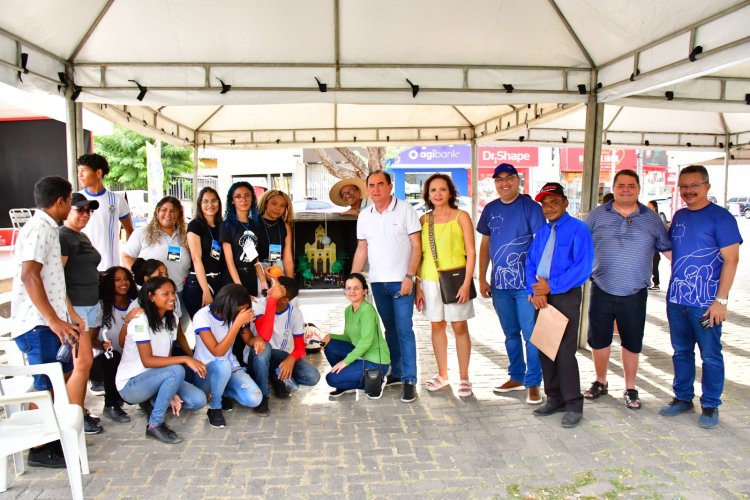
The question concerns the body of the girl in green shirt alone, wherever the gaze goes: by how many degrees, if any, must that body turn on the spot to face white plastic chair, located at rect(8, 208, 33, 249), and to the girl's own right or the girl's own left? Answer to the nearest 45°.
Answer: approximately 90° to the girl's own right

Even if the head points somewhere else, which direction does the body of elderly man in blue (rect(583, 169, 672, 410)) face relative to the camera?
toward the camera

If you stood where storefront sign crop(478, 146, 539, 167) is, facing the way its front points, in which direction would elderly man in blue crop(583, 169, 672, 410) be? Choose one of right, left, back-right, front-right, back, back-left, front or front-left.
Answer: front

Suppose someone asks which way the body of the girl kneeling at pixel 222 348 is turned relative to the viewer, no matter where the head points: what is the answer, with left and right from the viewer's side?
facing the viewer and to the right of the viewer

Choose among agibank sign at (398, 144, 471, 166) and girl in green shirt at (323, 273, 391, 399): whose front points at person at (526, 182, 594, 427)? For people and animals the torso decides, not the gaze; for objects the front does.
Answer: the agibank sign

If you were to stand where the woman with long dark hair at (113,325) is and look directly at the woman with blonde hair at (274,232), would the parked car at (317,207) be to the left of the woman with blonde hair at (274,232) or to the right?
left

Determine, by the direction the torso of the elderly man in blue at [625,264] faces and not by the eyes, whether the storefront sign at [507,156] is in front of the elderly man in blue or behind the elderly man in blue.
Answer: behind

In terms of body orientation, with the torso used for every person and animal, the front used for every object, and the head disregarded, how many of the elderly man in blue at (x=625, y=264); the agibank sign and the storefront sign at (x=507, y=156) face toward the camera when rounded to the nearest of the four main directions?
3

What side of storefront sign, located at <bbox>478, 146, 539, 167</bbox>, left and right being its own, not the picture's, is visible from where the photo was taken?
front

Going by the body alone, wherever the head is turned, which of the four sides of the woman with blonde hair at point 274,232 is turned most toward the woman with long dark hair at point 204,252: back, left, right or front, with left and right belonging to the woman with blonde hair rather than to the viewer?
right

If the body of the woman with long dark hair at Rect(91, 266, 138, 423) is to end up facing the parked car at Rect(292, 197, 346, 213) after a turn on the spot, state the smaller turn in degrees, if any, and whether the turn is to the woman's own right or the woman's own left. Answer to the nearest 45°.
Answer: approximately 90° to the woman's own left

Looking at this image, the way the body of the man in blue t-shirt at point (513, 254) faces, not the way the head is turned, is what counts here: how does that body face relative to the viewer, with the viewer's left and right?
facing the viewer

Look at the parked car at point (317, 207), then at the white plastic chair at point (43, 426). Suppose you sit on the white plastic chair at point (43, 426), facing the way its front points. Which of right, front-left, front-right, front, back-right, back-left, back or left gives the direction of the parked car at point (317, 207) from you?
front-left

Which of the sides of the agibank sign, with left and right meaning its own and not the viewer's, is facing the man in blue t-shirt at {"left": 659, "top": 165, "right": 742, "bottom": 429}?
front
